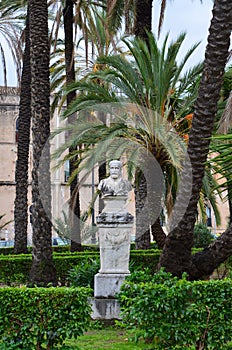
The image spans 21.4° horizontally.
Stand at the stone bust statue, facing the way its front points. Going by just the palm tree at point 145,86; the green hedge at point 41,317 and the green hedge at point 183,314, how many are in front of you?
2

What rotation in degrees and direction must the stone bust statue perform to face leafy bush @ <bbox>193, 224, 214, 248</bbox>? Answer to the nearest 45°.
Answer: approximately 180°

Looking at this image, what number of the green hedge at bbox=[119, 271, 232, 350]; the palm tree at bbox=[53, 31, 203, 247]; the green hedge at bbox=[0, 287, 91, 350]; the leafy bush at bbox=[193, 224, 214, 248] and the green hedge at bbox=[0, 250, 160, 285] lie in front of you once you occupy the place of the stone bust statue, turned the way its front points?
2

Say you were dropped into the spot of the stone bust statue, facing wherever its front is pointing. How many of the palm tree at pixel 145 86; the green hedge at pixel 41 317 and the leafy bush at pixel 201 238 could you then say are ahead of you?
1

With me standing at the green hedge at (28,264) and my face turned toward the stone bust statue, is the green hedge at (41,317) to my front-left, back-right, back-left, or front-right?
front-right

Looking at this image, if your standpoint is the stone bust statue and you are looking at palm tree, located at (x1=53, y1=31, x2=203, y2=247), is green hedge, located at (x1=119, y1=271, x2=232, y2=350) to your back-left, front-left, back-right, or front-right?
back-right

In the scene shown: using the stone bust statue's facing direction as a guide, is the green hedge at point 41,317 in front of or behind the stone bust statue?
in front

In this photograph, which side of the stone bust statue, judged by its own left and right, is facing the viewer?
front

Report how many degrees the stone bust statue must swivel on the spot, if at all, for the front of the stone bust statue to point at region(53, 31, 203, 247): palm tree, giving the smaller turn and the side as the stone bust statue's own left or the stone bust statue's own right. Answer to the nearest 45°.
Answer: approximately 180°

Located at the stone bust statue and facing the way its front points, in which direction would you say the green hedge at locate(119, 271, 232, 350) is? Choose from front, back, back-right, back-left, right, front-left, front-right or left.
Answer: front
